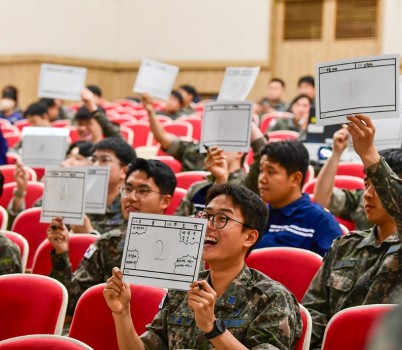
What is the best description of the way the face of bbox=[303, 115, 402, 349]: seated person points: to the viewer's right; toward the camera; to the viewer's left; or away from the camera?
to the viewer's left

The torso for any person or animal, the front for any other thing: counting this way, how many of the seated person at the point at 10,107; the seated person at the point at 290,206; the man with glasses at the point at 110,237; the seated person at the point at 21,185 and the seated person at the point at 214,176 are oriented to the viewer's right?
0

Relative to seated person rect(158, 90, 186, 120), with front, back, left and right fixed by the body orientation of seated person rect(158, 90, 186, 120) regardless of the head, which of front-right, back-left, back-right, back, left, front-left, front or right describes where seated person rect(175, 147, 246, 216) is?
front-left

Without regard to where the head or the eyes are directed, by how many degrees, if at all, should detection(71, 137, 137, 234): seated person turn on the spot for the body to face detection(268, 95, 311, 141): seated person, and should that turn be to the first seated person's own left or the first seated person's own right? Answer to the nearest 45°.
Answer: approximately 180°

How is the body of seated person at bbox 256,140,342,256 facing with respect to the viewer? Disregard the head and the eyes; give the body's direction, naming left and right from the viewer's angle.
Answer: facing the viewer and to the left of the viewer

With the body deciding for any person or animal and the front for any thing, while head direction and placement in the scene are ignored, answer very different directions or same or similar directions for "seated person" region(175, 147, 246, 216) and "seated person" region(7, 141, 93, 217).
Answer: same or similar directions

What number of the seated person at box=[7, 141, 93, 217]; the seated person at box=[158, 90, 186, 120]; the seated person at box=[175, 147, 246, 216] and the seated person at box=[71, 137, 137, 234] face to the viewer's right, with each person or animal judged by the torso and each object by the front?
0

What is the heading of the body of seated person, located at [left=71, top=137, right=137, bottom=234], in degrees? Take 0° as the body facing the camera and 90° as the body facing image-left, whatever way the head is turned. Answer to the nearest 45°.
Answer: approximately 45°

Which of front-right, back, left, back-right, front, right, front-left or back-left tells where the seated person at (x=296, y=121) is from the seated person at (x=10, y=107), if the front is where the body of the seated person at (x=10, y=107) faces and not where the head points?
left

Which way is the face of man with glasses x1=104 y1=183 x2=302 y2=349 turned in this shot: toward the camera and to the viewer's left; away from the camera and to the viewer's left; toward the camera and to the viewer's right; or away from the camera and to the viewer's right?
toward the camera and to the viewer's left

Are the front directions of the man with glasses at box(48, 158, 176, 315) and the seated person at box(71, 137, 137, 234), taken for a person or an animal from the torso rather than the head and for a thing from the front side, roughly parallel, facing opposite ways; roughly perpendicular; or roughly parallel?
roughly parallel

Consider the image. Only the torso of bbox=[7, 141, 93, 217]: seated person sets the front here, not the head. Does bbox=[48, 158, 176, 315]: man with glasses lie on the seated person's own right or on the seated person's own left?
on the seated person's own left

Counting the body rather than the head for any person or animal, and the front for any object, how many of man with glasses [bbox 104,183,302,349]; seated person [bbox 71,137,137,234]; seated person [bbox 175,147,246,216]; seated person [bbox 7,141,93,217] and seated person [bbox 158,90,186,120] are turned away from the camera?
0

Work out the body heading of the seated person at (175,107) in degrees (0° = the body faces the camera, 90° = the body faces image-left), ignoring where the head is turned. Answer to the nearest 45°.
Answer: approximately 45°
